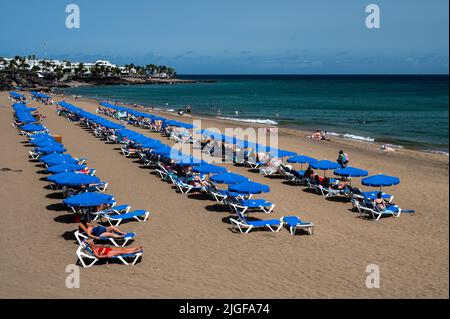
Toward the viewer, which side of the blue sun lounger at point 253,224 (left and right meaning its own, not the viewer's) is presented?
right

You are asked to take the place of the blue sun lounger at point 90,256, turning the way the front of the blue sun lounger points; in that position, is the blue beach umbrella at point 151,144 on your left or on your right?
on your left

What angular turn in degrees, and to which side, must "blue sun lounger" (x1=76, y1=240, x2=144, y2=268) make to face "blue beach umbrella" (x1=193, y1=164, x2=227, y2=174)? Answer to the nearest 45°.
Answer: approximately 45° to its left

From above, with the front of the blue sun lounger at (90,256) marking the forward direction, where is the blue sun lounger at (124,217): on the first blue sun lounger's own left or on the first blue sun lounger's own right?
on the first blue sun lounger's own left

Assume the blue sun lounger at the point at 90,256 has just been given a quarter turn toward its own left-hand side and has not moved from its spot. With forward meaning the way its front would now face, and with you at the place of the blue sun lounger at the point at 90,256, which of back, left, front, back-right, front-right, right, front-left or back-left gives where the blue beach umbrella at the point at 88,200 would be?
front

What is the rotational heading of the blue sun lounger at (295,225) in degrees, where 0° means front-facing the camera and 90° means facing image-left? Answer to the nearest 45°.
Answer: approximately 270°

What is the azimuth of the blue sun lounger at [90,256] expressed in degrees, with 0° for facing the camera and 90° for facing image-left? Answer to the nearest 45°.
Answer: approximately 270°
